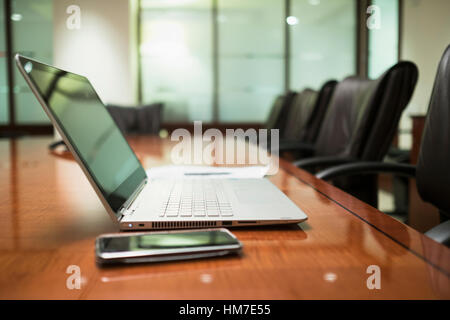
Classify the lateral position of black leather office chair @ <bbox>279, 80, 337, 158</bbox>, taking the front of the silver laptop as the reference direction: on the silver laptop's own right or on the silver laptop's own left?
on the silver laptop's own left

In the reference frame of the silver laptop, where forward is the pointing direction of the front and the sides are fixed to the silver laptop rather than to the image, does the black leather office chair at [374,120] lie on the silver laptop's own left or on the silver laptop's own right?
on the silver laptop's own left

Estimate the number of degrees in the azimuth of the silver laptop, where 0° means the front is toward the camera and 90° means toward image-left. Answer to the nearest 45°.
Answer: approximately 270°
